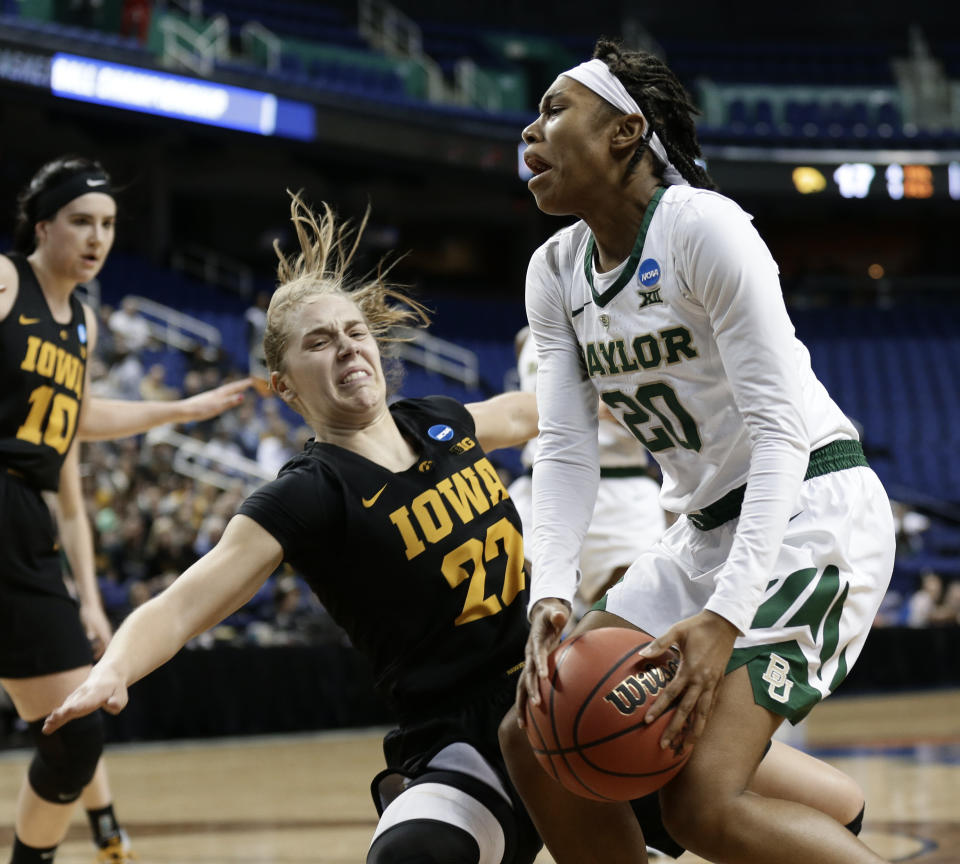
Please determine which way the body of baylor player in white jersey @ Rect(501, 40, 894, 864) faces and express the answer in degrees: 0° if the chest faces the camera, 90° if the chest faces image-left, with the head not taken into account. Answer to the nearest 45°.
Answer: approximately 45°

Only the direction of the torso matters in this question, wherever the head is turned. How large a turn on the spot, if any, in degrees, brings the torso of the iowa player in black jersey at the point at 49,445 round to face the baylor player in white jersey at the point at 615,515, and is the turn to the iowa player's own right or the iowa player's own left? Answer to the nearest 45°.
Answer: approximately 90° to the iowa player's own left

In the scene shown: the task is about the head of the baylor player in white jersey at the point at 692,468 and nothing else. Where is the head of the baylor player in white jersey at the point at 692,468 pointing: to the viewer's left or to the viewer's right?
to the viewer's left

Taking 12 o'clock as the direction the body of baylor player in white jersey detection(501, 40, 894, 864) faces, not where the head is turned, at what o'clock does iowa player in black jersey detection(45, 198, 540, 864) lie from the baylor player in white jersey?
The iowa player in black jersey is roughly at 2 o'clock from the baylor player in white jersey.

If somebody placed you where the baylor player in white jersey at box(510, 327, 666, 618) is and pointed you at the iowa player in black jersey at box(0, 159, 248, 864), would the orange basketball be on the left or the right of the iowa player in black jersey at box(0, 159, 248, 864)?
left

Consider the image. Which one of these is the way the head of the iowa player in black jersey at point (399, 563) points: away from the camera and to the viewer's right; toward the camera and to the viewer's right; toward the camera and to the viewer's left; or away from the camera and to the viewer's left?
toward the camera and to the viewer's right

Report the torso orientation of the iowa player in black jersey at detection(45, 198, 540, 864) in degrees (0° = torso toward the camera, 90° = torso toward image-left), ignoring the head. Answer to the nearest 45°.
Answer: approximately 315°

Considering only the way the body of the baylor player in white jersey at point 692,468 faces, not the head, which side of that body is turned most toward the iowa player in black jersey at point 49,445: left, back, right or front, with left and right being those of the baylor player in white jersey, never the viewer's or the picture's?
right

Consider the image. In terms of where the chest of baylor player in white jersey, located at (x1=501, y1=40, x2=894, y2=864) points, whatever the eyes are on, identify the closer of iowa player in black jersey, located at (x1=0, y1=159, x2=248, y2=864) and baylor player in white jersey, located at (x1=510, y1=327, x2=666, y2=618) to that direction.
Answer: the iowa player in black jersey
